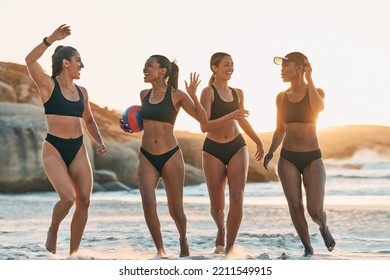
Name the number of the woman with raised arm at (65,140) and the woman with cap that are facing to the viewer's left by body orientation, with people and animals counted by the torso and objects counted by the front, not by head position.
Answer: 0

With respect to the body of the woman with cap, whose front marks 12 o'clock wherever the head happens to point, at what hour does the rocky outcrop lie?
The rocky outcrop is roughly at 5 o'clock from the woman with cap.

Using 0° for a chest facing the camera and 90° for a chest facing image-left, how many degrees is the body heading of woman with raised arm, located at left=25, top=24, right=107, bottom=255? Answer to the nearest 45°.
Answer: approximately 315°

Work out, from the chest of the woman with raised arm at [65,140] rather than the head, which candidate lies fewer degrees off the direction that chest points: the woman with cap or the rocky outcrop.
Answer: the woman with cap

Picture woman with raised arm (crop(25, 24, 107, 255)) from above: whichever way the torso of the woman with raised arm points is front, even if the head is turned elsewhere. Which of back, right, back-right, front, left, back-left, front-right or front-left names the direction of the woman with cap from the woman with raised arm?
front-left

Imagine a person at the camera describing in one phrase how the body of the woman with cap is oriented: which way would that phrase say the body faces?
toward the camera

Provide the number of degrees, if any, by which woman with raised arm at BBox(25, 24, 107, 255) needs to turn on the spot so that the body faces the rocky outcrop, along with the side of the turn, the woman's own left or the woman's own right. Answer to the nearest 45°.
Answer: approximately 135° to the woman's own left

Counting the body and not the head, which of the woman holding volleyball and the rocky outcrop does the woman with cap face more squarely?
the woman holding volleyball

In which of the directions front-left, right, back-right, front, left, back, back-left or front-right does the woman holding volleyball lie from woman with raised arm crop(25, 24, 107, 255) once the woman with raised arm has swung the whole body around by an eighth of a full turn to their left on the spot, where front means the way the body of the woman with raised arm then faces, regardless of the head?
front

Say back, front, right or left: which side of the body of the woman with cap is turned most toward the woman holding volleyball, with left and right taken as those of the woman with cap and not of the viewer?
right

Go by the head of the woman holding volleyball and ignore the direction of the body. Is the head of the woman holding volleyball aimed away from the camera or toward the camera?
toward the camera

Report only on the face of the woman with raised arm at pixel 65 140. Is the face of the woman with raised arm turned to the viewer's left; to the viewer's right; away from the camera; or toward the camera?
to the viewer's right
